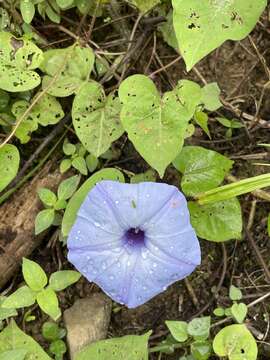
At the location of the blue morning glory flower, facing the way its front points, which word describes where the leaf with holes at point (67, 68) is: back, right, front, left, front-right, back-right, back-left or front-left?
back

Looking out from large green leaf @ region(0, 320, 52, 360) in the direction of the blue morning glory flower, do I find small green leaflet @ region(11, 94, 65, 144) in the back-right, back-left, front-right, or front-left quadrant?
front-left

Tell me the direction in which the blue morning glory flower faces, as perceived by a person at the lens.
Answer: facing the viewer
